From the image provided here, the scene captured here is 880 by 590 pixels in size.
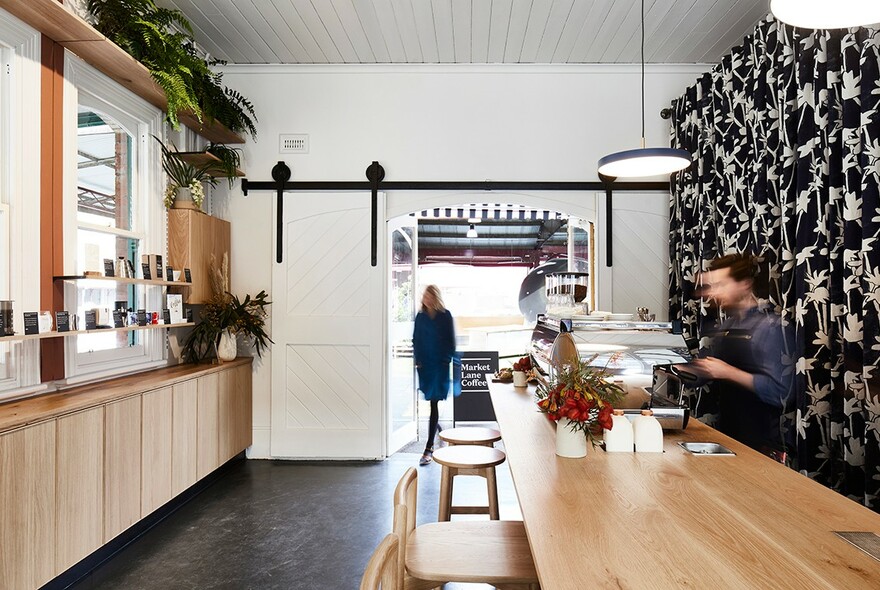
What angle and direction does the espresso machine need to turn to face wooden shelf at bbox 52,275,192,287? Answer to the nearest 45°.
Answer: approximately 180°

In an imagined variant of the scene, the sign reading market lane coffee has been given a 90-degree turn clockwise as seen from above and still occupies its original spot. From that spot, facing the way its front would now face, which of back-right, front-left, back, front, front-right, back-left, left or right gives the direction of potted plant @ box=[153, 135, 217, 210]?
front-left

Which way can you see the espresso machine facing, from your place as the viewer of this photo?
facing to the right of the viewer

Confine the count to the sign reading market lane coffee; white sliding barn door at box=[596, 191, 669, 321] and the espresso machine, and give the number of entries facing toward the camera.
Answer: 2

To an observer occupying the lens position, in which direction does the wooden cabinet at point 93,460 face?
facing the viewer and to the right of the viewer

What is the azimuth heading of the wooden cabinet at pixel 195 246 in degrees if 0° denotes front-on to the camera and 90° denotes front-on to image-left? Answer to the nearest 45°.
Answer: approximately 315°

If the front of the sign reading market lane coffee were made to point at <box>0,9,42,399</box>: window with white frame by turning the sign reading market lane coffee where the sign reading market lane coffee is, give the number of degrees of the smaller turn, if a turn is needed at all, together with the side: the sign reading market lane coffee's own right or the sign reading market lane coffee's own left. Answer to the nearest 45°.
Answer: approximately 45° to the sign reading market lane coffee's own right

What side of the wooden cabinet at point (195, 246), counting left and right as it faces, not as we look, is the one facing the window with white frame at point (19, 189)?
right

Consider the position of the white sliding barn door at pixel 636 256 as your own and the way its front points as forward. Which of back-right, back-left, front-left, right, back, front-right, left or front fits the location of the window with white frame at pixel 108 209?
front-right

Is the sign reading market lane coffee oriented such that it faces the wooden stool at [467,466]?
yes

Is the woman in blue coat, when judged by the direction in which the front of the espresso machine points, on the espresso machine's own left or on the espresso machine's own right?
on the espresso machine's own left

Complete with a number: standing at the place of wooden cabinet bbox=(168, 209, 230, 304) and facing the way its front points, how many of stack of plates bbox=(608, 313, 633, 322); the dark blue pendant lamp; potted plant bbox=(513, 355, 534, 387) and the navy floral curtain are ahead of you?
4

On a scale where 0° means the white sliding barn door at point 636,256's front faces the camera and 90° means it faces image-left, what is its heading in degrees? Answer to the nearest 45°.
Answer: approximately 0°
